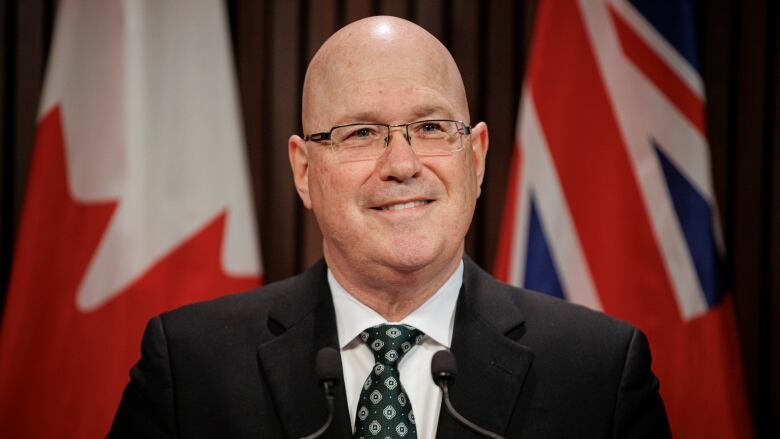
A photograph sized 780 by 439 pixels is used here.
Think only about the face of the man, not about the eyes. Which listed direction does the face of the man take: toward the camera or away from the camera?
toward the camera

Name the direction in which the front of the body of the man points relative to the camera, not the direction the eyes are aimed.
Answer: toward the camera

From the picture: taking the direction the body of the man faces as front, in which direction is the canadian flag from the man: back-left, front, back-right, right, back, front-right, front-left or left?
back-right

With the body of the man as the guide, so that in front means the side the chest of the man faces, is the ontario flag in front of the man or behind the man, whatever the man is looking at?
behind

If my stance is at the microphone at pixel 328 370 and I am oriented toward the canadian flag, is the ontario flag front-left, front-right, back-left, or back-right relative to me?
front-right

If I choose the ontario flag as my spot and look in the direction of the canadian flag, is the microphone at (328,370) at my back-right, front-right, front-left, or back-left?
front-left
